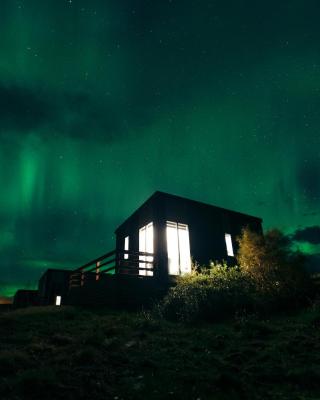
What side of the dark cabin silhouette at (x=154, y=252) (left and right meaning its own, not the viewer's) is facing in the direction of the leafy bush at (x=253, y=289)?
left

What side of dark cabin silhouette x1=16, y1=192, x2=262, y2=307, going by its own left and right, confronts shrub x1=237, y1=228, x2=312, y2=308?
left

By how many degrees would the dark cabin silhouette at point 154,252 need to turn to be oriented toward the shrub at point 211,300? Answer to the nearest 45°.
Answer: approximately 45° to its left

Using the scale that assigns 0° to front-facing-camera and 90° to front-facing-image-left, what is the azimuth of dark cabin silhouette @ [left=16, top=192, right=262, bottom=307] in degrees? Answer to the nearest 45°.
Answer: approximately 45°
